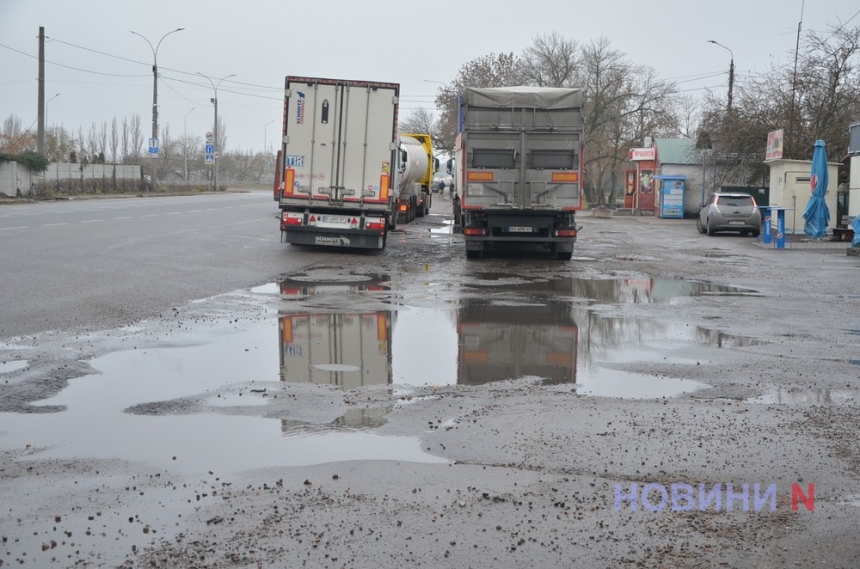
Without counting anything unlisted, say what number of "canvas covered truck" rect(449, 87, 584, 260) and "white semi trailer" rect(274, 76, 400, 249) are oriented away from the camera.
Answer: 2

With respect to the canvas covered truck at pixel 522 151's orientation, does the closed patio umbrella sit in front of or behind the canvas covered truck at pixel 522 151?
in front

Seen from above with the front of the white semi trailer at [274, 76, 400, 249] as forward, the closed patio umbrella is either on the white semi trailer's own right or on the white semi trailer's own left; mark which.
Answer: on the white semi trailer's own right

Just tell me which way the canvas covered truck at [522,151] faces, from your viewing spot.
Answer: facing away from the viewer

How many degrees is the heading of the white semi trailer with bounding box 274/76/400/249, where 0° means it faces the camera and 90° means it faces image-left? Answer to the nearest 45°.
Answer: approximately 180°

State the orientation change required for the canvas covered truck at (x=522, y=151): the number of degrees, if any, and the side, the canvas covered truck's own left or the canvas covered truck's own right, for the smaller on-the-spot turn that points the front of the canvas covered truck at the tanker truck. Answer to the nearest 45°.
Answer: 0° — it already faces it

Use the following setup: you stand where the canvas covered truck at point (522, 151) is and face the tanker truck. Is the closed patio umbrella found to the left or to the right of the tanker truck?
right

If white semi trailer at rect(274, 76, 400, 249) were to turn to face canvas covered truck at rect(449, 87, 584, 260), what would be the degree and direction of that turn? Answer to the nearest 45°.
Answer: approximately 135° to its right
